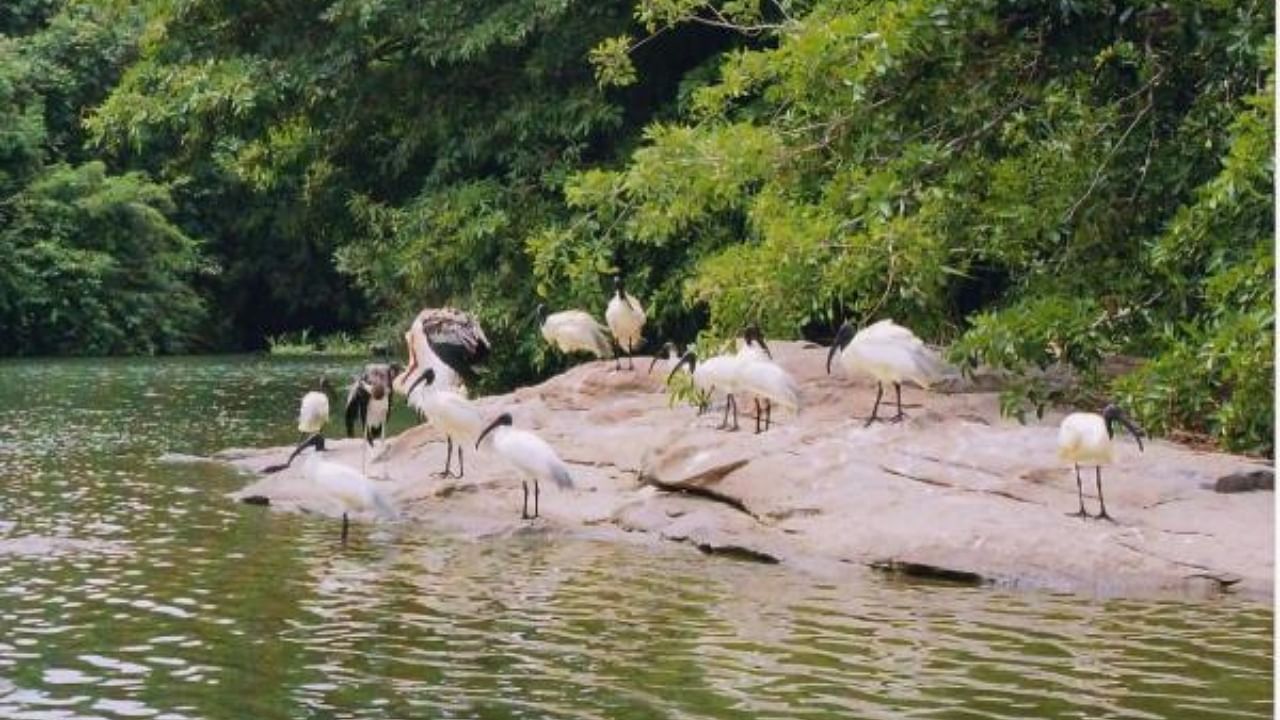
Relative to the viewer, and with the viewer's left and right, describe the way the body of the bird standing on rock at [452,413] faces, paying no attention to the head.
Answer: facing to the left of the viewer

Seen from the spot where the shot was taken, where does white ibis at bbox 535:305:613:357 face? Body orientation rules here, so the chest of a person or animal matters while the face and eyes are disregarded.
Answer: facing to the left of the viewer

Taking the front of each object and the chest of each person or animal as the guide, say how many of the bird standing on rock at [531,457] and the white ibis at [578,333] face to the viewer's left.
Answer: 2

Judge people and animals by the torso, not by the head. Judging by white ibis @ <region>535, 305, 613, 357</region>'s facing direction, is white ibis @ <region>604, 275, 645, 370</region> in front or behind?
behind

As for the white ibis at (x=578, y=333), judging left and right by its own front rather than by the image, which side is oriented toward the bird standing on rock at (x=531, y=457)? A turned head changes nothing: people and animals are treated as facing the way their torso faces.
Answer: left

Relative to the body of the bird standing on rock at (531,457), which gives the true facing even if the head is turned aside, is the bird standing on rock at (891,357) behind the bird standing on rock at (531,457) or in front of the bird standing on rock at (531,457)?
behind

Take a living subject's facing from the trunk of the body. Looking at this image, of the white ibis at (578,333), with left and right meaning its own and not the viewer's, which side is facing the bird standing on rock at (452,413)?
left

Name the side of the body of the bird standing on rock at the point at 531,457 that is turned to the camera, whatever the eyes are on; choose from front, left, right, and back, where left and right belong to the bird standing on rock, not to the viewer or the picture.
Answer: left

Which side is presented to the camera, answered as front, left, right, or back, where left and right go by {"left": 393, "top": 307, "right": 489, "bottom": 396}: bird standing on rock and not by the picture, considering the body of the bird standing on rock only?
left

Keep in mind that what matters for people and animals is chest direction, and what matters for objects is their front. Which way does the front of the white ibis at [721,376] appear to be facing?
to the viewer's left

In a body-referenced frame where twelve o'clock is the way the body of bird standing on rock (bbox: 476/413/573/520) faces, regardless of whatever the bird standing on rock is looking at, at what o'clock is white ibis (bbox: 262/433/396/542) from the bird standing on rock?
The white ibis is roughly at 12 o'clock from the bird standing on rock.
